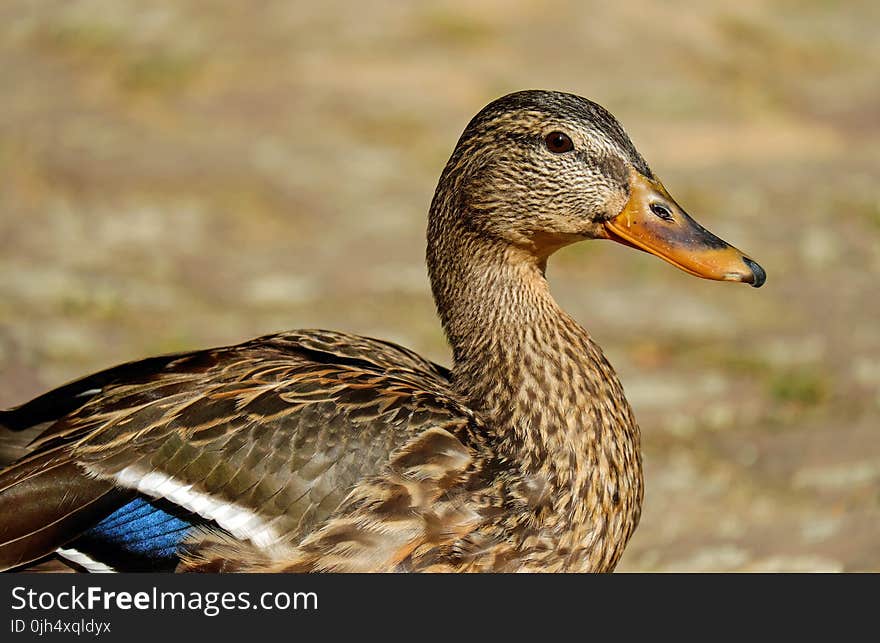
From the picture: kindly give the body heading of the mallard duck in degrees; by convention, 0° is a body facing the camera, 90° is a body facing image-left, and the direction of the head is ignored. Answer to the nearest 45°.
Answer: approximately 270°
